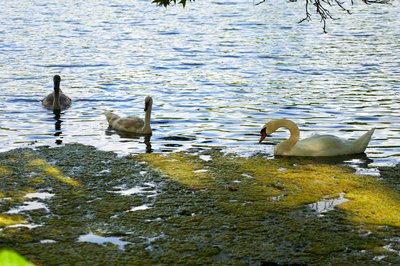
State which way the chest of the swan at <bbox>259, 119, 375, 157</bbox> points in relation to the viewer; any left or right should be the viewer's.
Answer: facing to the left of the viewer

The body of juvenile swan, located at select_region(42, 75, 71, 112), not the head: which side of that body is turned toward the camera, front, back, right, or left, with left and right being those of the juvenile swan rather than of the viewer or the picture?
front

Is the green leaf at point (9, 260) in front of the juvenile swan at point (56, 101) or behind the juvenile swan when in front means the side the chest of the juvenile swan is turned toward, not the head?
in front

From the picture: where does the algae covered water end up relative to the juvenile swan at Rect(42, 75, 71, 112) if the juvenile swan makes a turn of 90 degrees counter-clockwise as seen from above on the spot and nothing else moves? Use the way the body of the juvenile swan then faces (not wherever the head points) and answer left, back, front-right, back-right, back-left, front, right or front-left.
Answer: right

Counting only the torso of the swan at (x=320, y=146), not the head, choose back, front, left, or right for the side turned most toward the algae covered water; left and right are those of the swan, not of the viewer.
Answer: left

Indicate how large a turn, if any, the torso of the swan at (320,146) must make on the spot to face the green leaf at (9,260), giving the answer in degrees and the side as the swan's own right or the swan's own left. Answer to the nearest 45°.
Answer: approximately 90° to the swan's own left

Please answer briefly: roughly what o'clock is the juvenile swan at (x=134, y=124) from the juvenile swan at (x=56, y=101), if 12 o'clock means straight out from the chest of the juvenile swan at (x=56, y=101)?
the juvenile swan at (x=134, y=124) is roughly at 11 o'clock from the juvenile swan at (x=56, y=101).
